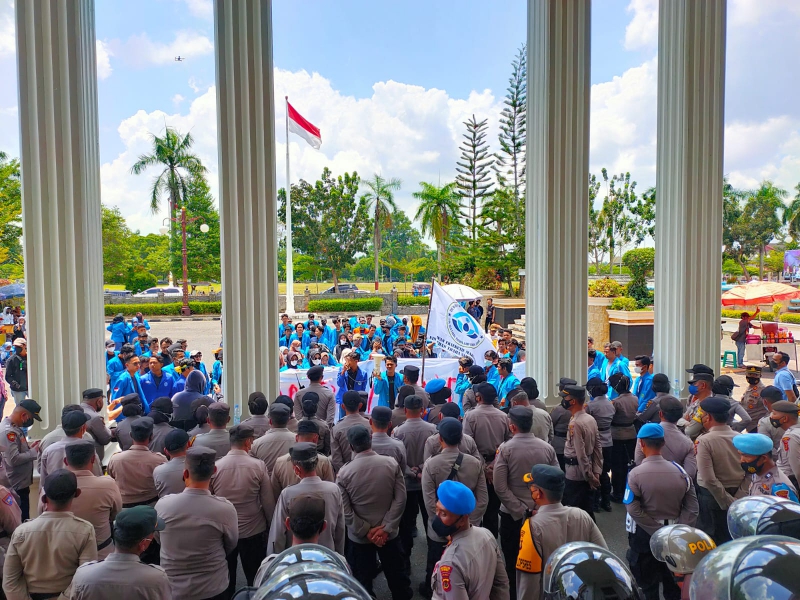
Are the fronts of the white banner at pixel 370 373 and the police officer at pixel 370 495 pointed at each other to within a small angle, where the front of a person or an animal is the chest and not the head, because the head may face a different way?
yes

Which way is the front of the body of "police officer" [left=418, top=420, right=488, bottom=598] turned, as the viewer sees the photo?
away from the camera

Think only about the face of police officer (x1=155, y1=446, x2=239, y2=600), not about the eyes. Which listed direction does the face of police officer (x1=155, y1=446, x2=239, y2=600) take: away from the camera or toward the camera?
away from the camera

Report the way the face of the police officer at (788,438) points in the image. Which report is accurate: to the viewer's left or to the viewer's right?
to the viewer's left

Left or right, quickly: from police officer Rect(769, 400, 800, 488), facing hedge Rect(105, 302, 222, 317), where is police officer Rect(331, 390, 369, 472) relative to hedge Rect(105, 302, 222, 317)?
left

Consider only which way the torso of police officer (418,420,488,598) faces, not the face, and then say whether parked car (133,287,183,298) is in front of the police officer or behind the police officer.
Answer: in front

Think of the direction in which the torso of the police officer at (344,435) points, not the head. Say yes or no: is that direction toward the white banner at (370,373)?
yes

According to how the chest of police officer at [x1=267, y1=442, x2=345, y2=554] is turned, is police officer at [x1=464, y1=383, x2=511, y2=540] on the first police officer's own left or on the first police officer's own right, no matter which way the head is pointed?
on the first police officer's own right

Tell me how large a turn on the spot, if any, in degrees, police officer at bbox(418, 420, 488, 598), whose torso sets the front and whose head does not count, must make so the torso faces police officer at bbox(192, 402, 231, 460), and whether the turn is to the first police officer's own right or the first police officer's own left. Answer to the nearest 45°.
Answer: approximately 90° to the first police officer's own left

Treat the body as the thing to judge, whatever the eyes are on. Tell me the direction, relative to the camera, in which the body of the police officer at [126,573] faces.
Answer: away from the camera

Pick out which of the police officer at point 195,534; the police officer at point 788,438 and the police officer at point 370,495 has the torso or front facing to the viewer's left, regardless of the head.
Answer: the police officer at point 788,438

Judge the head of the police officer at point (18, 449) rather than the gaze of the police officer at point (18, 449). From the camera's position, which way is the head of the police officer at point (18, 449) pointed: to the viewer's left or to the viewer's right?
to the viewer's right

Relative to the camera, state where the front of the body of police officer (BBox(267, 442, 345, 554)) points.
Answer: away from the camera

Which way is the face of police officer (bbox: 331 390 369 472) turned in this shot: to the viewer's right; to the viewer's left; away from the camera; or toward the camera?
away from the camera

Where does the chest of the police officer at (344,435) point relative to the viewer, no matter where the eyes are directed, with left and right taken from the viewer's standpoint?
facing away from the viewer

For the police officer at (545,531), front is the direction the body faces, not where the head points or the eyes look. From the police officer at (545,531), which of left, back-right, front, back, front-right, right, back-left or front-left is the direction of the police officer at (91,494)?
front-left
